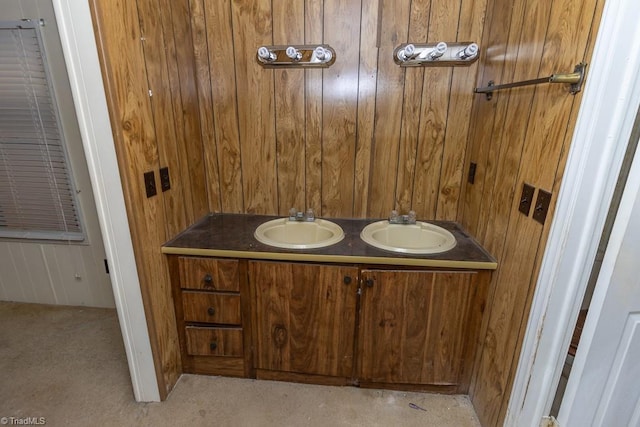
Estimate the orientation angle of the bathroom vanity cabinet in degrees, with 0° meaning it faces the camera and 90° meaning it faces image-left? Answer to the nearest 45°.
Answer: approximately 0°

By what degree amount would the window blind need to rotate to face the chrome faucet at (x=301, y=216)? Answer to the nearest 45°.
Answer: approximately 45° to its left

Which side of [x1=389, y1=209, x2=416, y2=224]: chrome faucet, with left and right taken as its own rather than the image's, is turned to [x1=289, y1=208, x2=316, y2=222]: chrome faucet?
right

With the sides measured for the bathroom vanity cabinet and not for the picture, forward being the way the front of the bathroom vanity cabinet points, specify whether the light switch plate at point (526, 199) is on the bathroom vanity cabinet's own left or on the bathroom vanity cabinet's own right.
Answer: on the bathroom vanity cabinet's own left

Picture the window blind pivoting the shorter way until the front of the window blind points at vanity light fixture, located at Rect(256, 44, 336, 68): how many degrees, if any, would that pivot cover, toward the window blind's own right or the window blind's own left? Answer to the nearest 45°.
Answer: approximately 45° to the window blind's own left
